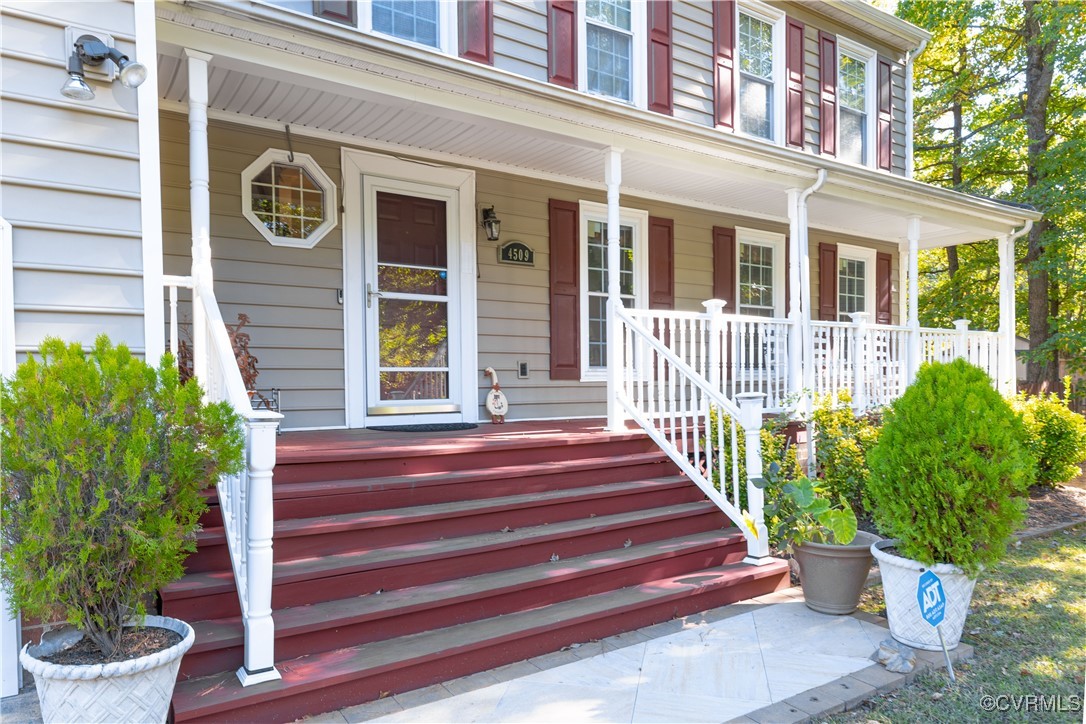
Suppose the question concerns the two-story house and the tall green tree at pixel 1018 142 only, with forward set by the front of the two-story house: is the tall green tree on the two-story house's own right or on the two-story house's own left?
on the two-story house's own left

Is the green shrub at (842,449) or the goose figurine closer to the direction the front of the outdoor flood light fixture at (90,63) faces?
the green shrub

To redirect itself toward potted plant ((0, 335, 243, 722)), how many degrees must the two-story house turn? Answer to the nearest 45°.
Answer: approximately 45° to its right

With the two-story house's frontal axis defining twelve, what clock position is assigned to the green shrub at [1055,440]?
The green shrub is roughly at 10 o'clock from the two-story house.

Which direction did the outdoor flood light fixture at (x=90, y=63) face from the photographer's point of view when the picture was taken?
facing the viewer and to the right of the viewer

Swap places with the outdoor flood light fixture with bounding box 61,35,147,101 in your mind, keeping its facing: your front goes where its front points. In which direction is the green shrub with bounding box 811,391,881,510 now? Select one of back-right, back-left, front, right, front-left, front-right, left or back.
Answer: front-left

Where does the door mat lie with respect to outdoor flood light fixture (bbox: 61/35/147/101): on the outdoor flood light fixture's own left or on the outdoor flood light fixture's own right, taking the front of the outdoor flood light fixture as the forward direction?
on the outdoor flood light fixture's own left

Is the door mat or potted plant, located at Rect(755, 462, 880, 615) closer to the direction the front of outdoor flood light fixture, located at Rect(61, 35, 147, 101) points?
the potted plant

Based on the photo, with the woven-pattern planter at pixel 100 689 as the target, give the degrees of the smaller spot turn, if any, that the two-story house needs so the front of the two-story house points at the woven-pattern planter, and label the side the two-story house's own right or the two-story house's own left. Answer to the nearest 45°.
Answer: approximately 45° to the two-story house's own right

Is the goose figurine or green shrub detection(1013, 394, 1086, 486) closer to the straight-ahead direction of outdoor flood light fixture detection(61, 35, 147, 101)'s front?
the green shrub
